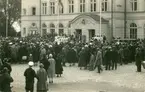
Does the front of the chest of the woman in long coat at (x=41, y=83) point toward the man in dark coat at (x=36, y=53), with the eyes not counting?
yes

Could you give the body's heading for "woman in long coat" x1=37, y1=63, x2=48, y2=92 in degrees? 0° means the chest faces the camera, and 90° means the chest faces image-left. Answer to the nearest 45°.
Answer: approximately 180°

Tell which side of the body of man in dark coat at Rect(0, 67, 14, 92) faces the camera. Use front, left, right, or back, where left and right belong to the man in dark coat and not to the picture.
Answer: back

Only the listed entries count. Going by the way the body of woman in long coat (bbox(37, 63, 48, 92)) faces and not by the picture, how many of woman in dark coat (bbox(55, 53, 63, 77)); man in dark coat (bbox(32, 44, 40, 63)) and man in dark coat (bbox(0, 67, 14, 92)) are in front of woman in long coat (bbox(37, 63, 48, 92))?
2

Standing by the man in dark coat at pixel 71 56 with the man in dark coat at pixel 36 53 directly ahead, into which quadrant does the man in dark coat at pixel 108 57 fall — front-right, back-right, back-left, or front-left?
back-left

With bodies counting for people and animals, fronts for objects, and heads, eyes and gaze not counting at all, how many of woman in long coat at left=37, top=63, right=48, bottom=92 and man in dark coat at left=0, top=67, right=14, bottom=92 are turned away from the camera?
2
